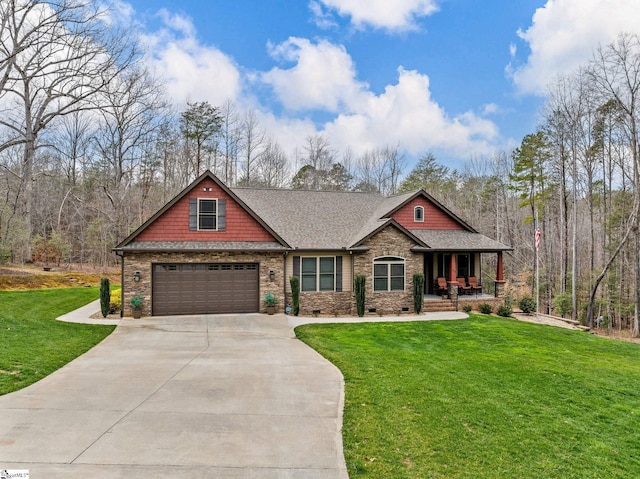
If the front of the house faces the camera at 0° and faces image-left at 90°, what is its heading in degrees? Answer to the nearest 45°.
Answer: approximately 0°

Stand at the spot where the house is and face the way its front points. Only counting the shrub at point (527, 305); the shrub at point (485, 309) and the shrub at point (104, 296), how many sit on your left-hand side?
2

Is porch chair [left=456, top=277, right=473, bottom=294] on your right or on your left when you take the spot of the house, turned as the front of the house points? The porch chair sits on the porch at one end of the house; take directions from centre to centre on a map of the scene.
on your left

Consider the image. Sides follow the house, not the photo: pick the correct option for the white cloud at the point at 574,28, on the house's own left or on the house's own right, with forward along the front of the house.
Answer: on the house's own left

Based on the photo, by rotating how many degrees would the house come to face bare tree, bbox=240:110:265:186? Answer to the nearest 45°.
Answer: approximately 180°

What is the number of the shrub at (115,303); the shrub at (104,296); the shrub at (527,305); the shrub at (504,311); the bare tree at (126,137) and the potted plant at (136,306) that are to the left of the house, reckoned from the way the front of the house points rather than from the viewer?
2

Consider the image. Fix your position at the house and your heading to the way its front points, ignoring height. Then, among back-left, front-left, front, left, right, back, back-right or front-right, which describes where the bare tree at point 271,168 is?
back

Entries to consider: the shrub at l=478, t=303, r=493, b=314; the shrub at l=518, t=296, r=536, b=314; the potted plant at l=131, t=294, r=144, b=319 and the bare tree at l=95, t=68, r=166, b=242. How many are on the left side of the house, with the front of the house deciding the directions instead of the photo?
2

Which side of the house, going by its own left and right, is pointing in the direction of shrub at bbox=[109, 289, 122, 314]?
right

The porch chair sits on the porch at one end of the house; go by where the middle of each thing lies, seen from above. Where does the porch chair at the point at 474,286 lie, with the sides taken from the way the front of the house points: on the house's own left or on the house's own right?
on the house's own left
